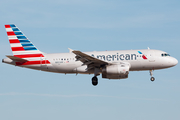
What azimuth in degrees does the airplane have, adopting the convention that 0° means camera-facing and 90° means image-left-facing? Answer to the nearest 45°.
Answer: approximately 270°
